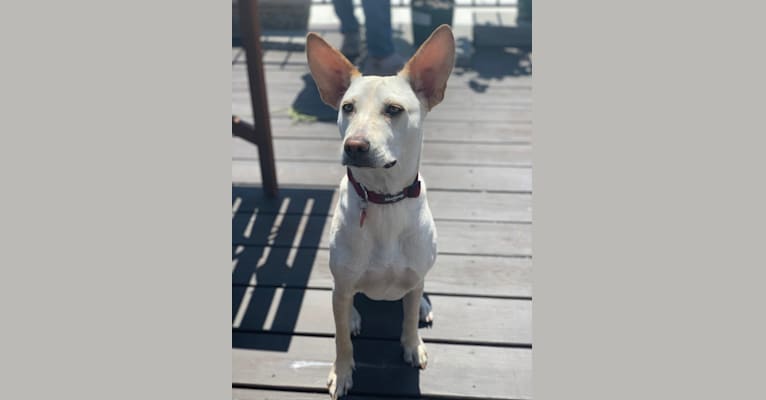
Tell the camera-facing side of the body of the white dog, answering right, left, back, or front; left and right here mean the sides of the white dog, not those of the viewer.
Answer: front
